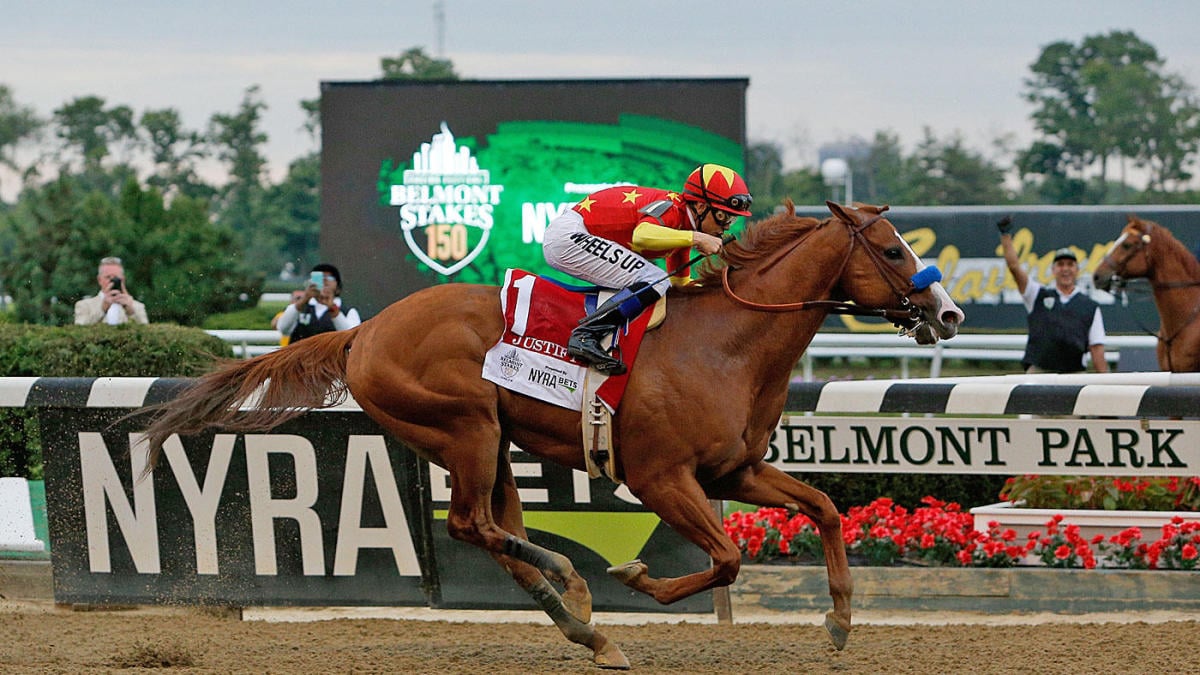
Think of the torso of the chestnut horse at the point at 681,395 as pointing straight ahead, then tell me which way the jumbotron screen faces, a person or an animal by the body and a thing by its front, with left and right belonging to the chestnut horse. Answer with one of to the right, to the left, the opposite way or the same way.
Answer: to the right

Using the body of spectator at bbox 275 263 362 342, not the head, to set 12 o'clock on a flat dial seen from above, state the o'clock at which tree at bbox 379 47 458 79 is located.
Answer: The tree is roughly at 6 o'clock from the spectator.

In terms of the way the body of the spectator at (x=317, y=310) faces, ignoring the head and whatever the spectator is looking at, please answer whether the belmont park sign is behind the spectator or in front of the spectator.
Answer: in front

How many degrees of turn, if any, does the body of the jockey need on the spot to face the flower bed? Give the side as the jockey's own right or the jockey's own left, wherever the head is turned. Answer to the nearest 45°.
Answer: approximately 45° to the jockey's own left

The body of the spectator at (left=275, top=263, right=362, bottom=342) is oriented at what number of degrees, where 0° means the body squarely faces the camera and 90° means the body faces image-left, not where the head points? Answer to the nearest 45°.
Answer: approximately 0°

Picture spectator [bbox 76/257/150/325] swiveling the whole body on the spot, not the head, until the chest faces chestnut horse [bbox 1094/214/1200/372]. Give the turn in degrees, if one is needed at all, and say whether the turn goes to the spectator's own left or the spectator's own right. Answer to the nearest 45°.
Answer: approximately 90° to the spectator's own left

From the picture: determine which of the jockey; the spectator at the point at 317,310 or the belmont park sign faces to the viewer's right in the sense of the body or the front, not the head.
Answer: the jockey

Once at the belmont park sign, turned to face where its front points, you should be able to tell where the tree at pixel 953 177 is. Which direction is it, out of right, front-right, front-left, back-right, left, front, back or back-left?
back

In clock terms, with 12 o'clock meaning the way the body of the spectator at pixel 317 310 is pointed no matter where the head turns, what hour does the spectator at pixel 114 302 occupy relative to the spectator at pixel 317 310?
the spectator at pixel 114 302 is roughly at 4 o'clock from the spectator at pixel 317 310.
